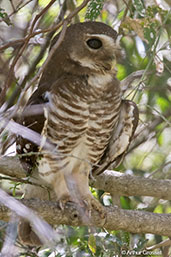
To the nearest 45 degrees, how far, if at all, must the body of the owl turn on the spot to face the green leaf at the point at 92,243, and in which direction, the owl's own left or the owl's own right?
approximately 45° to the owl's own right

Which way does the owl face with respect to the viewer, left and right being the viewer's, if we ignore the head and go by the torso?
facing the viewer and to the right of the viewer

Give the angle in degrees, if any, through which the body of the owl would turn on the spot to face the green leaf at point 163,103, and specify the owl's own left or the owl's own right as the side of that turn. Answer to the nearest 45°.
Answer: approximately 90° to the owl's own left
